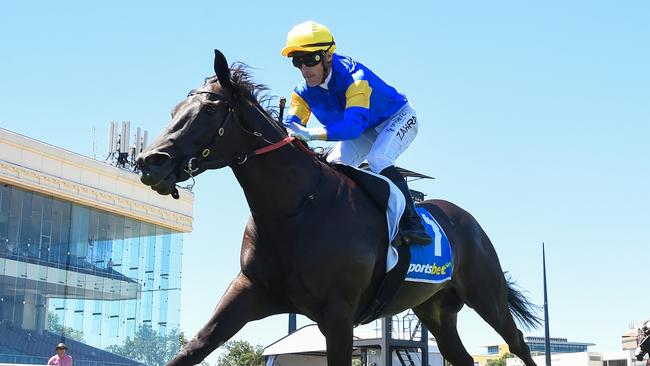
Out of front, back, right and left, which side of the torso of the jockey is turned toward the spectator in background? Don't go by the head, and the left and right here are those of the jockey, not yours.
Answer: right

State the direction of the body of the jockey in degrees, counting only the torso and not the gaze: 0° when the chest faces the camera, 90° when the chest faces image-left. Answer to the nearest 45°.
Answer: approximately 45°

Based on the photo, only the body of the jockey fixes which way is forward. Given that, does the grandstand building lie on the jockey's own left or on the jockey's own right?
on the jockey's own right

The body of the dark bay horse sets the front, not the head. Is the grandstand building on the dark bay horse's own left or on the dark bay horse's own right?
on the dark bay horse's own right

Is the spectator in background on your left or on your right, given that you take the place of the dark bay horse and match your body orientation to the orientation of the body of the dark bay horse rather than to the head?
on your right
